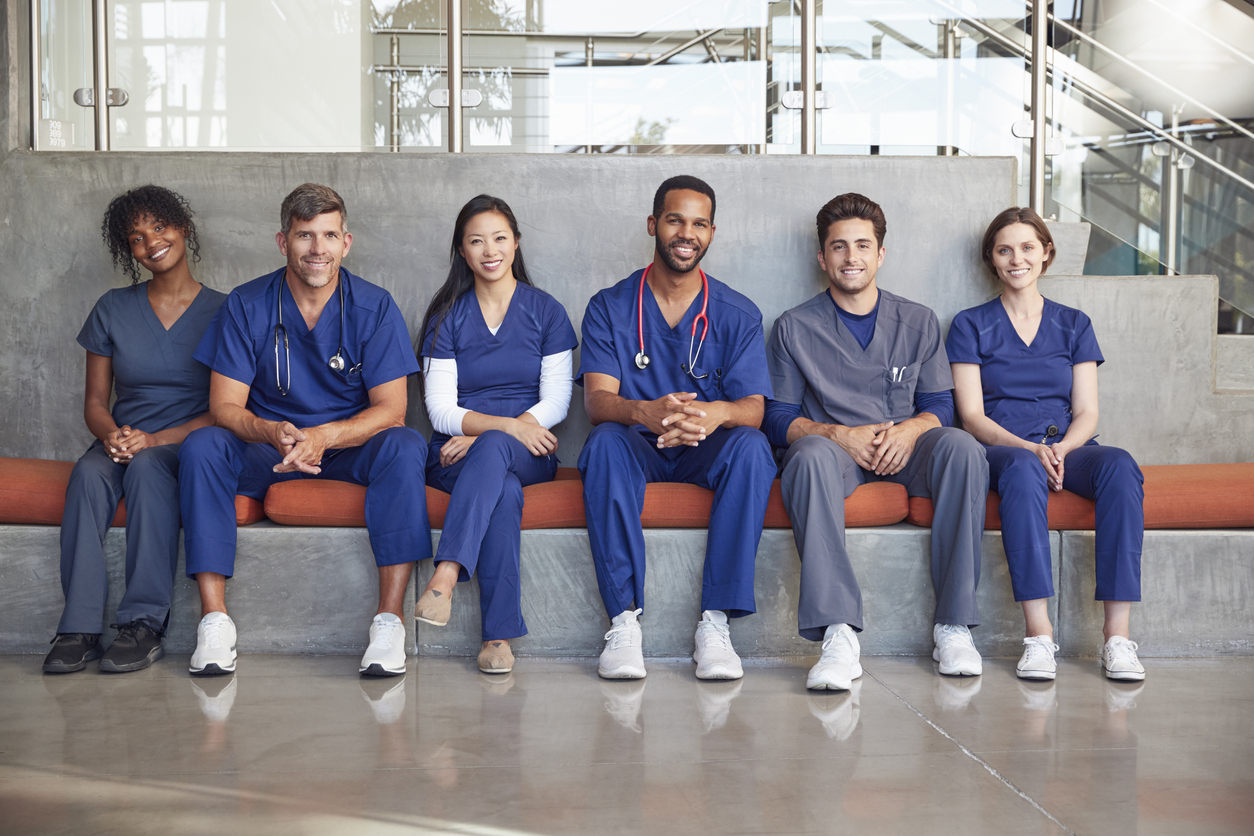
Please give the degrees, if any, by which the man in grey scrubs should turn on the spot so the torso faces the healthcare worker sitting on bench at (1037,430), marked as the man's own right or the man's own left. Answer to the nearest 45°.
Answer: approximately 135° to the man's own left

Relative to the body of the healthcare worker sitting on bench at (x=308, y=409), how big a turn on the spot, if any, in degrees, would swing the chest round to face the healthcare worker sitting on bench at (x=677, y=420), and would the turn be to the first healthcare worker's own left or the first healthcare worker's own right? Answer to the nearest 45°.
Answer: approximately 90° to the first healthcare worker's own left

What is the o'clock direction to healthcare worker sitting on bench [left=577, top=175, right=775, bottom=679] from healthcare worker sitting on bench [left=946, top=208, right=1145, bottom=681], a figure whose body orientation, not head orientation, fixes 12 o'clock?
healthcare worker sitting on bench [left=577, top=175, right=775, bottom=679] is roughly at 2 o'clock from healthcare worker sitting on bench [left=946, top=208, right=1145, bottom=681].

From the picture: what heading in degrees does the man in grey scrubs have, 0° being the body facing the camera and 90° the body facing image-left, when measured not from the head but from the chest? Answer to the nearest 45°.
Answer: approximately 0°

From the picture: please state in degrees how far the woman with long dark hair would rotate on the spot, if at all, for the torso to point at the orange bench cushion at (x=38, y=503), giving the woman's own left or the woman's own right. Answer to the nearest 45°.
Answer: approximately 90° to the woman's own right
